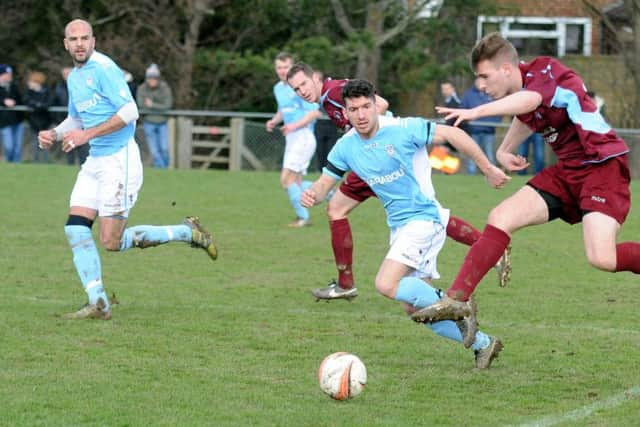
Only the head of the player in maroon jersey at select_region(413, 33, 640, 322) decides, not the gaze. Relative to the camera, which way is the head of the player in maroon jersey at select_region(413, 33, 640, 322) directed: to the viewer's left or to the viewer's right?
to the viewer's left

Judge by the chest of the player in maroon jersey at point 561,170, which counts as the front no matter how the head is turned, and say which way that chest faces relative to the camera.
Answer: to the viewer's left

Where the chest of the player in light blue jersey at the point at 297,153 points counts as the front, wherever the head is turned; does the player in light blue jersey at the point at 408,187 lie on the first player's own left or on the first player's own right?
on the first player's own left

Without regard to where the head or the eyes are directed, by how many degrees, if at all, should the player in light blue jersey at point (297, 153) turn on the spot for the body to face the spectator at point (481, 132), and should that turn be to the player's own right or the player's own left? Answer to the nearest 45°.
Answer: approximately 180°

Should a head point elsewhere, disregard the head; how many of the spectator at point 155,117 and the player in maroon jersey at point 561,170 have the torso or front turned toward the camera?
1

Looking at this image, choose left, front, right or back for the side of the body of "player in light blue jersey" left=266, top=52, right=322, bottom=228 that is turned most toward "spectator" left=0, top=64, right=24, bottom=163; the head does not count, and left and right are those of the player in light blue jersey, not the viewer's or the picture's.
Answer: right

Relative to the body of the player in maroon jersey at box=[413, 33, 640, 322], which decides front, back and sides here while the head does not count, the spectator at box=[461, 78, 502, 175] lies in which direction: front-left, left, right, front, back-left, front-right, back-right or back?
right

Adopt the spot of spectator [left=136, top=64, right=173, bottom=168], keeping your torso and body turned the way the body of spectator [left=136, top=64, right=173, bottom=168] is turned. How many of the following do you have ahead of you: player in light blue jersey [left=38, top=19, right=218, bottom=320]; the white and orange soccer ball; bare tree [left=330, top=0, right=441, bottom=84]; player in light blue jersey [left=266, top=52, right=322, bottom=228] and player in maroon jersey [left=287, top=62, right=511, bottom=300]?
4

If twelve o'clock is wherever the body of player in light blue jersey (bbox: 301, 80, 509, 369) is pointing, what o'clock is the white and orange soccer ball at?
The white and orange soccer ball is roughly at 11 o'clock from the player in light blue jersey.

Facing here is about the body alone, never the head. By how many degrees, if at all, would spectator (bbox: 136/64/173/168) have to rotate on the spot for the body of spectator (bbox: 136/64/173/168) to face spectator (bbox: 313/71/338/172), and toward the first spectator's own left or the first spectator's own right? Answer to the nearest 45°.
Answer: approximately 45° to the first spectator's own left

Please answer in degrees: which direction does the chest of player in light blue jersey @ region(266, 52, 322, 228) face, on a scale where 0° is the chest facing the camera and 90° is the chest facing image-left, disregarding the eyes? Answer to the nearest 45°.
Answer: approximately 45°
